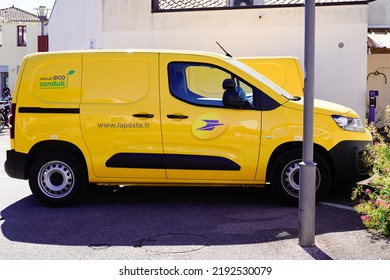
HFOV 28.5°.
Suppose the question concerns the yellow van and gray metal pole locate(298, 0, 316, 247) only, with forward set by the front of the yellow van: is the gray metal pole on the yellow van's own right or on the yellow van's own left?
on the yellow van's own right

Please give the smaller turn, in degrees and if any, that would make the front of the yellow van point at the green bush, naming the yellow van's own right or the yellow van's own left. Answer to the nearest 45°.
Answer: approximately 45° to the yellow van's own right

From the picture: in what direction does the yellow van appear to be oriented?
to the viewer's right
